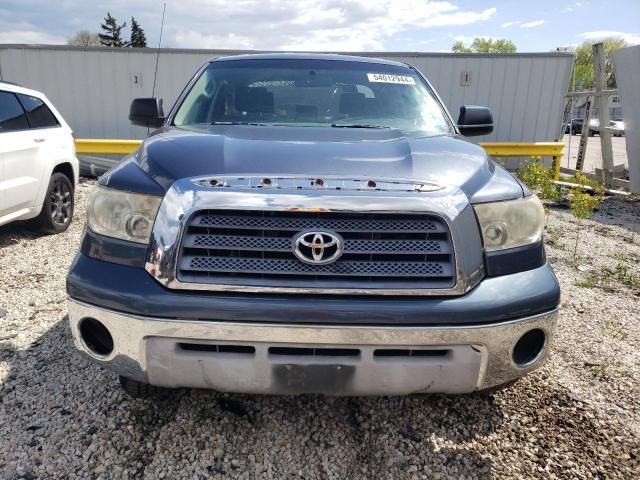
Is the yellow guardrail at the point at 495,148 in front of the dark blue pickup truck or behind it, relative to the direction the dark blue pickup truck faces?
behind

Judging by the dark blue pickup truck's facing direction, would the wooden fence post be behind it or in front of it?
behind

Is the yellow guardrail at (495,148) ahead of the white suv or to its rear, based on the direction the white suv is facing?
to the rear

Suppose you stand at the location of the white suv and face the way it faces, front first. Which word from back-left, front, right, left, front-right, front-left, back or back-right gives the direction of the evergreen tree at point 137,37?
back-right

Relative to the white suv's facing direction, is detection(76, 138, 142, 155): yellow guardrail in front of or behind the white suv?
behind

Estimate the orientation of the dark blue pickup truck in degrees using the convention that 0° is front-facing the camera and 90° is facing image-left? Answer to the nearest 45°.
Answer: approximately 0°

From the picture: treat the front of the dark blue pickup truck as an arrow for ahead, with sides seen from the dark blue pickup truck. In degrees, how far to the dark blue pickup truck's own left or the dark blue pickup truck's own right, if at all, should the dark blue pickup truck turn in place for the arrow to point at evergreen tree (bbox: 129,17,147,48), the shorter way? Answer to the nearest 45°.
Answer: approximately 180°
